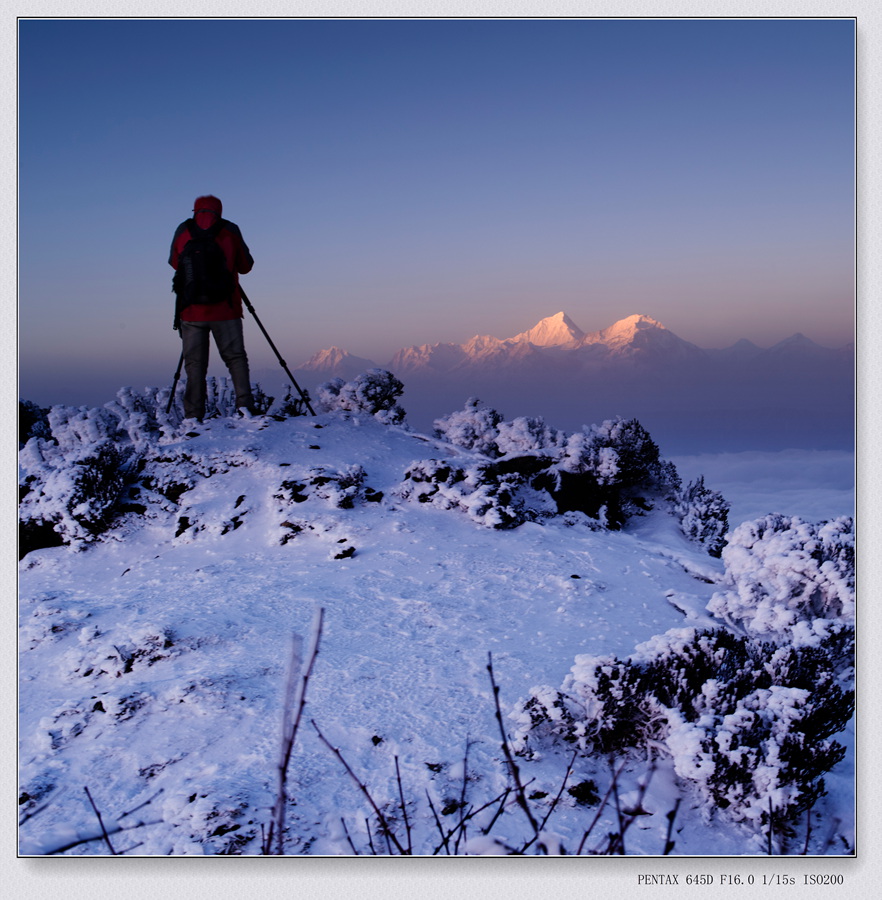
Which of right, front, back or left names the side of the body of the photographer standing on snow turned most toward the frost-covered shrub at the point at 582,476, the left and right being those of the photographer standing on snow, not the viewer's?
right

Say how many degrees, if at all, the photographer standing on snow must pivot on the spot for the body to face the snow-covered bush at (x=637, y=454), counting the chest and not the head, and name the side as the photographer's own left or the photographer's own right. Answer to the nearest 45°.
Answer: approximately 90° to the photographer's own right

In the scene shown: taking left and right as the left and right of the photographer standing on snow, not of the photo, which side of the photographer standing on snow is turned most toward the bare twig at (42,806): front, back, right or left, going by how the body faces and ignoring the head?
back

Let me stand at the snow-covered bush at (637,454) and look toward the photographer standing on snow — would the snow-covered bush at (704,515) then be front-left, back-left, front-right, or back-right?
back-left

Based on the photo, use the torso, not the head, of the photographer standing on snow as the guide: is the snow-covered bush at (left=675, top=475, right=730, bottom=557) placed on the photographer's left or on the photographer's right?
on the photographer's right

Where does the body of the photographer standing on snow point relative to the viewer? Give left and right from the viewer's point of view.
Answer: facing away from the viewer
